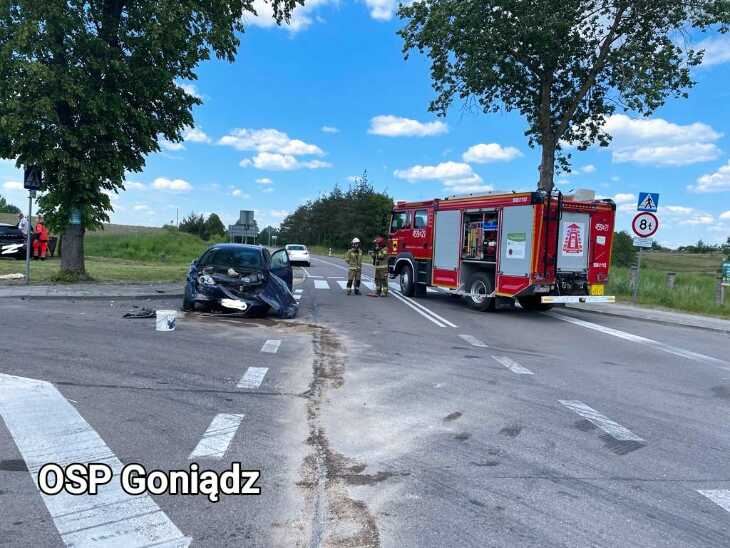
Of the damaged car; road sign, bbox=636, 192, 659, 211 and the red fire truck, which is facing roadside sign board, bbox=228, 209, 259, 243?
the red fire truck

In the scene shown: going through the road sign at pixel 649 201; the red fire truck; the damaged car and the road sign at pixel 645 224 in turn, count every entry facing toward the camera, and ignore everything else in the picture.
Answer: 3

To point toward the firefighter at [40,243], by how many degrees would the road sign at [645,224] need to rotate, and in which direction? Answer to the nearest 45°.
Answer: approximately 90° to its right

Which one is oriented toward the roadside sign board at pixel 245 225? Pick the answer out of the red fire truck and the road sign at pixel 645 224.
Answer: the red fire truck

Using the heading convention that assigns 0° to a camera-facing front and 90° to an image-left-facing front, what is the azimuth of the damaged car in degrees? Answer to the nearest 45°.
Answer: approximately 0°

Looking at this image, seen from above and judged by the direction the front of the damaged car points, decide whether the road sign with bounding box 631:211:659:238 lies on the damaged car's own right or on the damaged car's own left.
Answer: on the damaged car's own left

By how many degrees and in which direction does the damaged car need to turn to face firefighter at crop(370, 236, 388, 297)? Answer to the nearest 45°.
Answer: approximately 135° to its left

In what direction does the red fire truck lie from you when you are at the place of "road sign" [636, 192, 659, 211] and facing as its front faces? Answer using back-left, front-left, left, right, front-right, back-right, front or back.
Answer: front-right

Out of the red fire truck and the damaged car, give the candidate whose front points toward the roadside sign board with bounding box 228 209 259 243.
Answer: the red fire truck

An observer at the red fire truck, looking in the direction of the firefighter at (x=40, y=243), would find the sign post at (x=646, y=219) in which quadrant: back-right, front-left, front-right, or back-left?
back-right

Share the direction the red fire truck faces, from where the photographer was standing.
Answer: facing away from the viewer and to the left of the viewer

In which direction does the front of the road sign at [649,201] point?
toward the camera
